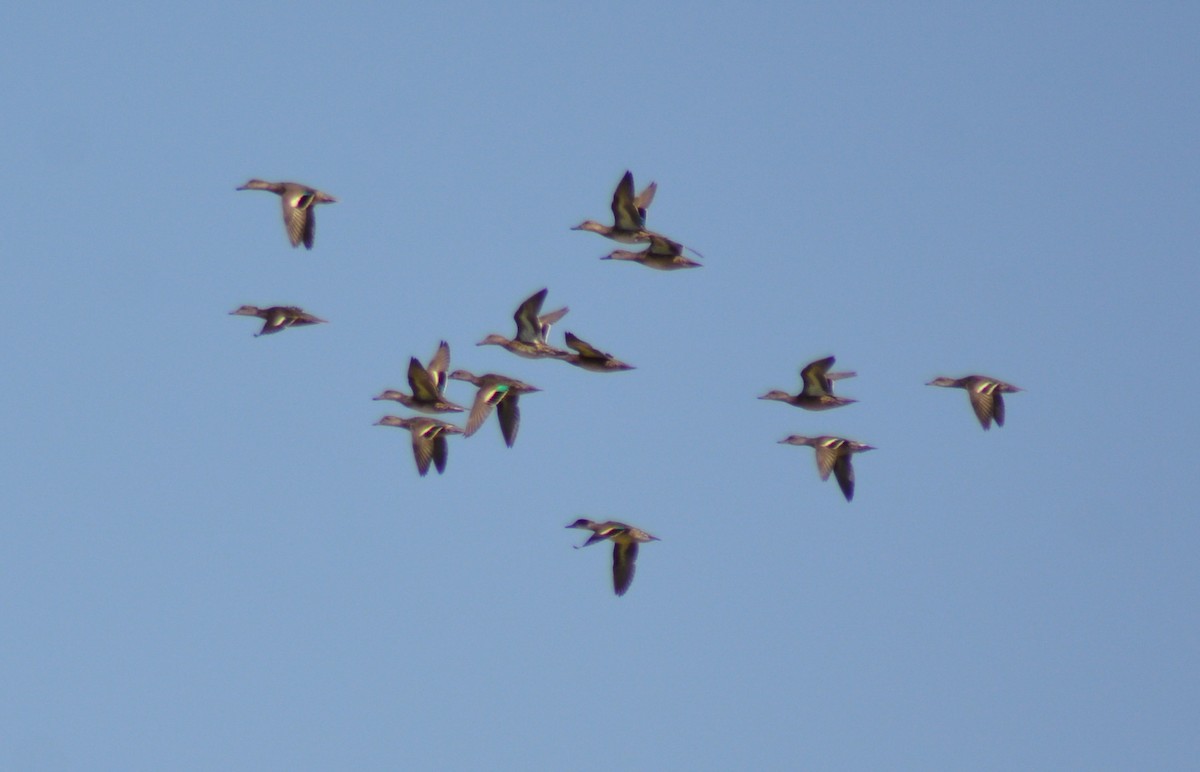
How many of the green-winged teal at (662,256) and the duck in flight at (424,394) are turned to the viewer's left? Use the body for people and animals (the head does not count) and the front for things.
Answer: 2

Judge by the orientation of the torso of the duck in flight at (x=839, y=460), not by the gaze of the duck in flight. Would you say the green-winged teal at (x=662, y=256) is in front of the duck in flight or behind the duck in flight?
in front

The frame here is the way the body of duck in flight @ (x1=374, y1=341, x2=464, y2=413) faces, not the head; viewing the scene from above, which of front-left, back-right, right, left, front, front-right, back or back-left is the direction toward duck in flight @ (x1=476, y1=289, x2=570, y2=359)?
back

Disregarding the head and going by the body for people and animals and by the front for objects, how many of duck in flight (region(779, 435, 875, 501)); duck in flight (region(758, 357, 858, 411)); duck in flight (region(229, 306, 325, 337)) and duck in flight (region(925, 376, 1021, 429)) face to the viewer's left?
4

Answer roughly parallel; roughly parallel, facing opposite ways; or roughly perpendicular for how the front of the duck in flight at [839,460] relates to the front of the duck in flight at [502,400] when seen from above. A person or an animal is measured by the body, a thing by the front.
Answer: roughly parallel

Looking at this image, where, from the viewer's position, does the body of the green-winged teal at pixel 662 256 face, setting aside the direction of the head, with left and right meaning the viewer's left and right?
facing to the left of the viewer

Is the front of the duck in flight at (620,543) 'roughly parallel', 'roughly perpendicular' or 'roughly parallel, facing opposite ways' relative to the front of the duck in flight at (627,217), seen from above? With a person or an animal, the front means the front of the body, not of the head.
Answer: roughly parallel

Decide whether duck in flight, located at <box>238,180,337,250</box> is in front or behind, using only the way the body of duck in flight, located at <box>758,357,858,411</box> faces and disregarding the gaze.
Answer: in front

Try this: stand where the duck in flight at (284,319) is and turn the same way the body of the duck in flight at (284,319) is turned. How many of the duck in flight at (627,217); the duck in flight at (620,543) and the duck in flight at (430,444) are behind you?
3

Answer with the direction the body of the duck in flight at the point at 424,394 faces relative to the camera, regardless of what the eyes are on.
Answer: to the viewer's left

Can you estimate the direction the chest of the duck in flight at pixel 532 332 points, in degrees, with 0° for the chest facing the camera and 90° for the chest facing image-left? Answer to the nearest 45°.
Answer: approximately 90°

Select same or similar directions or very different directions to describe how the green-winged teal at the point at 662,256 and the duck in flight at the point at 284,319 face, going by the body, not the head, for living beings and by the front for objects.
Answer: same or similar directions

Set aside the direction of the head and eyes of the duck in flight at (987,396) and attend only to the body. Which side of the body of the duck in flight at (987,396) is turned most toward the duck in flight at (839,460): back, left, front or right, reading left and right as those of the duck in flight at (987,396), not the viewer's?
front

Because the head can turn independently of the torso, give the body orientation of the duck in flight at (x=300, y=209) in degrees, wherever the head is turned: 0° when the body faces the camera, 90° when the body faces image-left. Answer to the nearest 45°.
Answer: approximately 90°

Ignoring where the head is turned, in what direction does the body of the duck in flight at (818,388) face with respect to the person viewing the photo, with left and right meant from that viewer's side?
facing to the left of the viewer

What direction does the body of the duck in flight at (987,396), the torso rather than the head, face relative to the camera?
to the viewer's left

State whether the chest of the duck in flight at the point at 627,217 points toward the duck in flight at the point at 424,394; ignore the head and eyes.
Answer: yes

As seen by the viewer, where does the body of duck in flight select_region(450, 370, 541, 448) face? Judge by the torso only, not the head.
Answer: to the viewer's left
